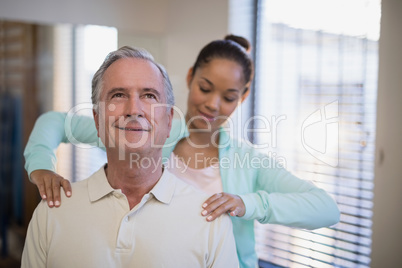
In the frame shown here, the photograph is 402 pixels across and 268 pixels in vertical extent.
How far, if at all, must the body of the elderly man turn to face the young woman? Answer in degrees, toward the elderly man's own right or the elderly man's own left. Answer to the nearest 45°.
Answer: approximately 135° to the elderly man's own left

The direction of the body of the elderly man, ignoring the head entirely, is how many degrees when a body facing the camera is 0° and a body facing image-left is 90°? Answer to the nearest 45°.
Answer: approximately 0°
